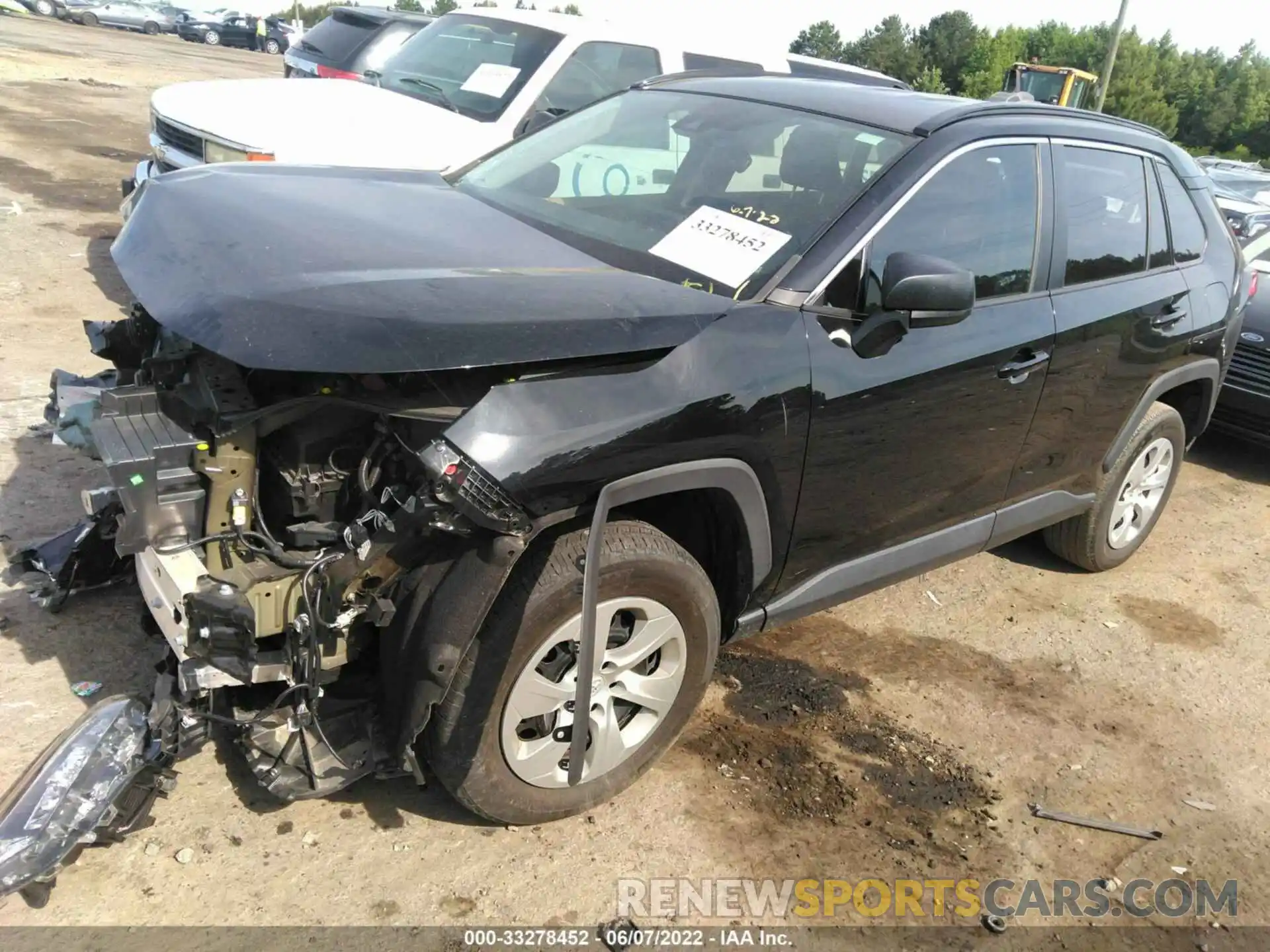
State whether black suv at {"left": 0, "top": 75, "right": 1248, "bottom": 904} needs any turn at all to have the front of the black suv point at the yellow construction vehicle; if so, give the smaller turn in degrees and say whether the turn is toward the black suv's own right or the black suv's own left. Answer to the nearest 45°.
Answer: approximately 135° to the black suv's own right

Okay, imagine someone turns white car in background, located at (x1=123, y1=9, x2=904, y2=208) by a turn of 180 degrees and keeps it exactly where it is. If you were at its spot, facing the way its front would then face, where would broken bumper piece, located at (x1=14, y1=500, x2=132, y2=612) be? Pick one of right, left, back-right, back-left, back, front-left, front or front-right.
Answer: back-right

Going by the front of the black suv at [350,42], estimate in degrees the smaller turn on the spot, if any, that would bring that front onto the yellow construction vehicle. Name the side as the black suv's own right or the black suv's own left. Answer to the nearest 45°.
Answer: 0° — it already faces it

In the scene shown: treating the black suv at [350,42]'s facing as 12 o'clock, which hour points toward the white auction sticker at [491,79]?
The white auction sticker is roughly at 4 o'clock from the black suv.

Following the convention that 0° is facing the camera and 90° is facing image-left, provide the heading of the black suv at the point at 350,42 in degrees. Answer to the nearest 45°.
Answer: approximately 225°

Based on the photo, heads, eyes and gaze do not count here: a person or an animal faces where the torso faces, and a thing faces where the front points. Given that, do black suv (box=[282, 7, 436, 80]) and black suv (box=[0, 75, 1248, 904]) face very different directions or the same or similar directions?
very different directions

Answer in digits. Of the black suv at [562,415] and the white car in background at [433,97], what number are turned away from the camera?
0

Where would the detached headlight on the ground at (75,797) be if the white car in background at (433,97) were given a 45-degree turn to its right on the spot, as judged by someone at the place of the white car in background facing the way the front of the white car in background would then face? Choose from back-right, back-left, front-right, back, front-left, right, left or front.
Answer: left

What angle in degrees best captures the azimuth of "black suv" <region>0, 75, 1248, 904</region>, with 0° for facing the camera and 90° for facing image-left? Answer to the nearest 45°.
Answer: approximately 45°

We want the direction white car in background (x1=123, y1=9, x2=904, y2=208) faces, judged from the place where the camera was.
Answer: facing the viewer and to the left of the viewer

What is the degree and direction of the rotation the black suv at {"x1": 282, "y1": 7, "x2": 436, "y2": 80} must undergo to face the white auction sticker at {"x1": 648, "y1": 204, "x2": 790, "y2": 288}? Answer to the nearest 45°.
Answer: approximately 135° to its right

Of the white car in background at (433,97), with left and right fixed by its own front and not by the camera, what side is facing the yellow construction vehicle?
back

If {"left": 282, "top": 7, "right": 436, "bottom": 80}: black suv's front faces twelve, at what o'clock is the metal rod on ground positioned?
The metal rod on ground is roughly at 4 o'clock from the black suv.

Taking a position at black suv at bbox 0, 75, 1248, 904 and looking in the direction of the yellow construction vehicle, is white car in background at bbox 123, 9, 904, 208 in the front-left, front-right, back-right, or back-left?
front-left
